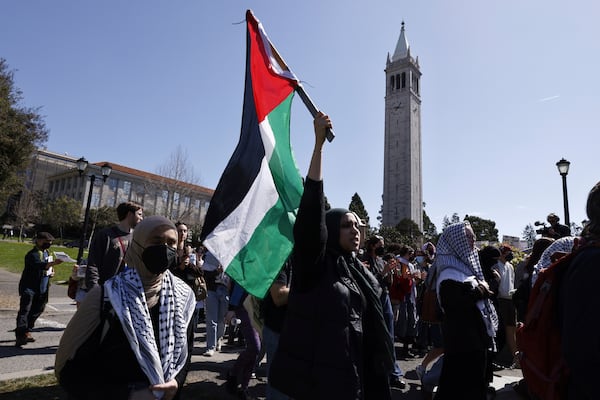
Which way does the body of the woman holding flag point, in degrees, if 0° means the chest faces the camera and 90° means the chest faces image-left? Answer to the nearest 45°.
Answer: approximately 315°

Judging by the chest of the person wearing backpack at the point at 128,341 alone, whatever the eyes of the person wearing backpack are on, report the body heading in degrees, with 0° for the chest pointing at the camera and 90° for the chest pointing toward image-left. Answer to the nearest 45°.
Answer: approximately 315°

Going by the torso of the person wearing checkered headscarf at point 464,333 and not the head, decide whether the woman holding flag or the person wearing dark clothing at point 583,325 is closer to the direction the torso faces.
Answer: the person wearing dark clothing

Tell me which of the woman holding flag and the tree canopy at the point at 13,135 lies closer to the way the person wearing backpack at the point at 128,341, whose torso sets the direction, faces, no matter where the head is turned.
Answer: the woman holding flag

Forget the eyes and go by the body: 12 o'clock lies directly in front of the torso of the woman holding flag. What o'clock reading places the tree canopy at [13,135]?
The tree canopy is roughly at 6 o'clock from the woman holding flag.

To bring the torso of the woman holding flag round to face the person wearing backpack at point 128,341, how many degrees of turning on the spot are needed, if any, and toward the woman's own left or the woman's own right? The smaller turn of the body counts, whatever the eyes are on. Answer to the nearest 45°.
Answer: approximately 135° to the woman's own right

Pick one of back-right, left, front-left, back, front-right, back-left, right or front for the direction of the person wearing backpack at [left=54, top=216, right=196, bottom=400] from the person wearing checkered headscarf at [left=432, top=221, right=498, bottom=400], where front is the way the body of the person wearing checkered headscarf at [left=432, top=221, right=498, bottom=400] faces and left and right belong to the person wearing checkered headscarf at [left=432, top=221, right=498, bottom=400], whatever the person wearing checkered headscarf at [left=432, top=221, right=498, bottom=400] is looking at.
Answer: back-right

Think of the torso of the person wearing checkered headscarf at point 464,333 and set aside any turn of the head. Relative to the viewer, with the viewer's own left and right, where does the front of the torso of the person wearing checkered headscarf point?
facing to the right of the viewer
